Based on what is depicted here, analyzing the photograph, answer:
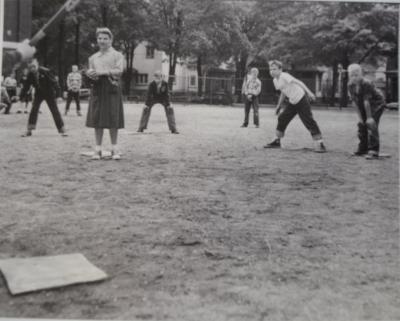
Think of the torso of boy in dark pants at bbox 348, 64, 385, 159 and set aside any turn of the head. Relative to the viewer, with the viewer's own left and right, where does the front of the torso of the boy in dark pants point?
facing the viewer and to the left of the viewer

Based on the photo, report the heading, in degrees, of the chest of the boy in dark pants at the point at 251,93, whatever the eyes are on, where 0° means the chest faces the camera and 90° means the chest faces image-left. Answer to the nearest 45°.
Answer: approximately 0°

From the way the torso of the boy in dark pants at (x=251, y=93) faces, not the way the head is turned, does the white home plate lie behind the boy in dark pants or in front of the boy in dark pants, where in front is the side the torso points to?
in front

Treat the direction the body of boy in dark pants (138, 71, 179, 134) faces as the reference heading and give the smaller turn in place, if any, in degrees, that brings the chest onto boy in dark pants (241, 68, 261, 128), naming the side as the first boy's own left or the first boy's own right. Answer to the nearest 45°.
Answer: approximately 135° to the first boy's own left
